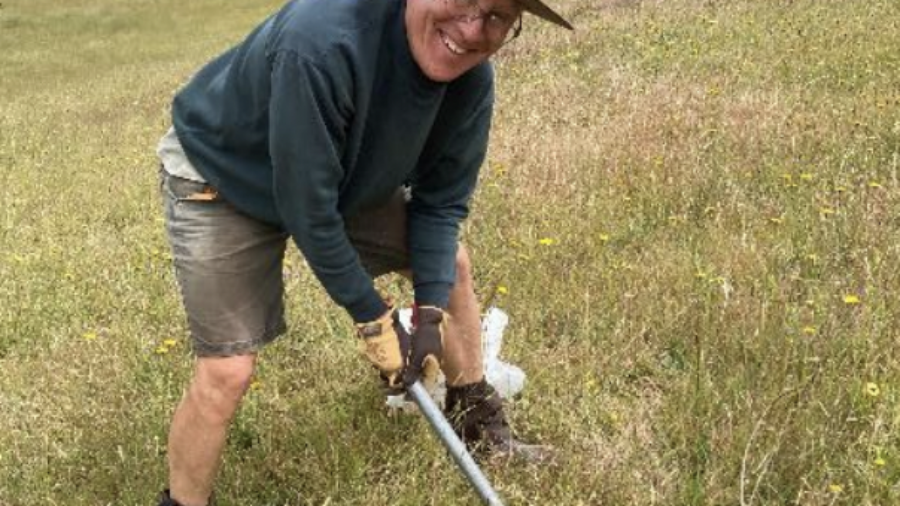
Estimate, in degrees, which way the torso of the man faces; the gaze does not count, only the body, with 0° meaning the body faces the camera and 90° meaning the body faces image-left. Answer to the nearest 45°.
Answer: approximately 315°

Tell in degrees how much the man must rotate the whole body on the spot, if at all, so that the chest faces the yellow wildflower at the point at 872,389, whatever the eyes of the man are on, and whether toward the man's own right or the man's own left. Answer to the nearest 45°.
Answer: approximately 45° to the man's own left
